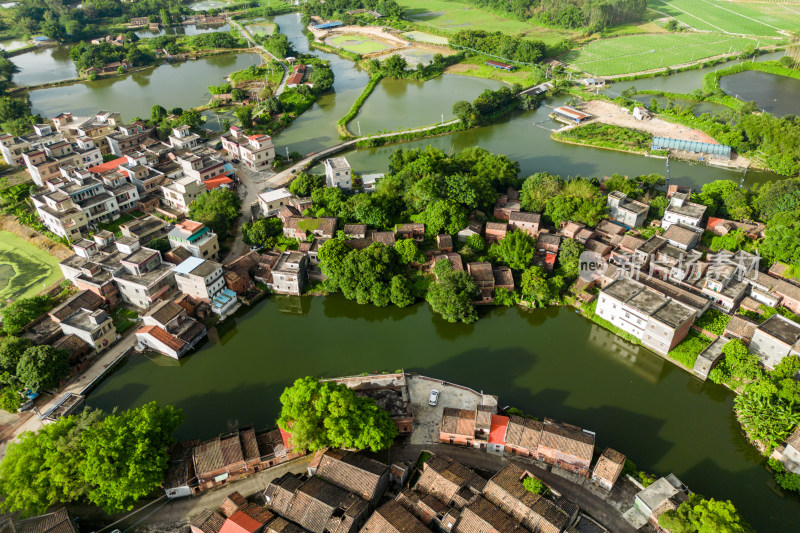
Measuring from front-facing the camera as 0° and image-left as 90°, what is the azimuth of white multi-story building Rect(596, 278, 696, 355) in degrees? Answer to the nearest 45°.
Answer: approximately 45°

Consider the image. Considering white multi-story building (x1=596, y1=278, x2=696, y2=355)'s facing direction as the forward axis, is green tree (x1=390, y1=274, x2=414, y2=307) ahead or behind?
ahead

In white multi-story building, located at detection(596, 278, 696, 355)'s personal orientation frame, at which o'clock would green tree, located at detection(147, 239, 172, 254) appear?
The green tree is roughly at 1 o'clock from the white multi-story building.

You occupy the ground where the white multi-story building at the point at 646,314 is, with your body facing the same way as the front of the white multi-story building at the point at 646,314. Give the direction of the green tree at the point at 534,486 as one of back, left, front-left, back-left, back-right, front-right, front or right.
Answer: front-left

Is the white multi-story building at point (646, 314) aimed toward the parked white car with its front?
yes

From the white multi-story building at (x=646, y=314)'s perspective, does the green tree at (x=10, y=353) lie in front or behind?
in front

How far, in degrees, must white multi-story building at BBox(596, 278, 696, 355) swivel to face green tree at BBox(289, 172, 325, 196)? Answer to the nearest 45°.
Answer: approximately 45° to its right

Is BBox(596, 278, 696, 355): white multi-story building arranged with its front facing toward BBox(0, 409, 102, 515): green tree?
yes

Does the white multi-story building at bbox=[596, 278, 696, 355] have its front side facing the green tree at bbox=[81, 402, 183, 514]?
yes

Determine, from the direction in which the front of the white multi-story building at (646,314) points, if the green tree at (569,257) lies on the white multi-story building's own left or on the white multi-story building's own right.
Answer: on the white multi-story building's own right

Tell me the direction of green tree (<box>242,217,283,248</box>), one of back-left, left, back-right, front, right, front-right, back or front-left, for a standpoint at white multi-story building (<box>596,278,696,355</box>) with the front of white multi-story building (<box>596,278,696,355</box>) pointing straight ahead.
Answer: front-right

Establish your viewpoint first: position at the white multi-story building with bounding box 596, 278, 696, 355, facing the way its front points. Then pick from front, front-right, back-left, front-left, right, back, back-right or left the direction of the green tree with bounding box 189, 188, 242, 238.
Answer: front-right

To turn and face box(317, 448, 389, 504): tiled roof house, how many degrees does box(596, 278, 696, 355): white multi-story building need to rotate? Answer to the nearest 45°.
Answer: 0° — it already faces it

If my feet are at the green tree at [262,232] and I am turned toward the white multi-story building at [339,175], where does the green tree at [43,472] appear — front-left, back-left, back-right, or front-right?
back-right
